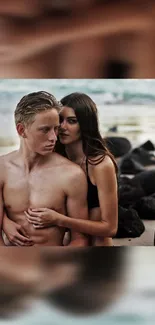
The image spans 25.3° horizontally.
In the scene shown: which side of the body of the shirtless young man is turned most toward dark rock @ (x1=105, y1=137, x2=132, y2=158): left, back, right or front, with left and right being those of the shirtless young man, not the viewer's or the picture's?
back

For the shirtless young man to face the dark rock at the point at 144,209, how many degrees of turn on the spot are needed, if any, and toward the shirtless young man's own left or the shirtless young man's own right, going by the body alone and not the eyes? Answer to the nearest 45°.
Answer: approximately 90° to the shirtless young man's own left

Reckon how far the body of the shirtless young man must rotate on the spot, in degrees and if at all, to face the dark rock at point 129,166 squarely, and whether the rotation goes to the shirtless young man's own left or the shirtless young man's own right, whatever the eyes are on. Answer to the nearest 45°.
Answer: approximately 90° to the shirtless young man's own left

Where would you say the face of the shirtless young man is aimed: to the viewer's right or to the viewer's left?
to the viewer's right

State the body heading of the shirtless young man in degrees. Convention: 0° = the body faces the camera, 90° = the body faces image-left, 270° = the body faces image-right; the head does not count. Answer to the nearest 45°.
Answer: approximately 0°

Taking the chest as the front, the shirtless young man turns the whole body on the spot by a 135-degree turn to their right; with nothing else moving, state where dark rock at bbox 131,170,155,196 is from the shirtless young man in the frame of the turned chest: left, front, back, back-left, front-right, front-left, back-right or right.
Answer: back-right

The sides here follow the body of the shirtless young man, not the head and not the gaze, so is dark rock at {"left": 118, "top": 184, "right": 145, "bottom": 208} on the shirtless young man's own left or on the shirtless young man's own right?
on the shirtless young man's own left
